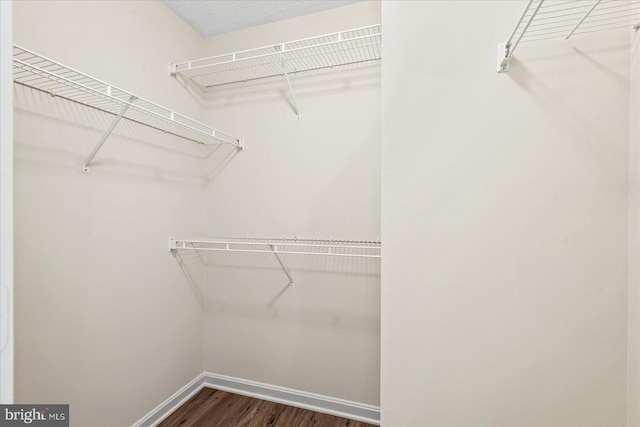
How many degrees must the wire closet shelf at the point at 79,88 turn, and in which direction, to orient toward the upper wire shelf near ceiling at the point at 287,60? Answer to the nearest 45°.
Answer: approximately 45° to its left

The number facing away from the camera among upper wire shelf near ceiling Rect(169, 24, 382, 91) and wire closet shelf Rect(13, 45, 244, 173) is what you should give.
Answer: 0

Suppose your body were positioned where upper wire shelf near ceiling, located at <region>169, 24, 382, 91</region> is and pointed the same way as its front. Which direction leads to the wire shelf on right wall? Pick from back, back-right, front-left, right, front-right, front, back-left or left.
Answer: left

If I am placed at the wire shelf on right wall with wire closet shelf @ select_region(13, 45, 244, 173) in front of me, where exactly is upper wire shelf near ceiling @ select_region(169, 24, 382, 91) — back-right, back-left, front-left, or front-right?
front-right

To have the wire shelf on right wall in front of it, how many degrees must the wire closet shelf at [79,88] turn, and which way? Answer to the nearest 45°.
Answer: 0° — it already faces it

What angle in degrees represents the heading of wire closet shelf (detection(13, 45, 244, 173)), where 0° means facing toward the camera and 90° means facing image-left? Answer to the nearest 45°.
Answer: approximately 315°
